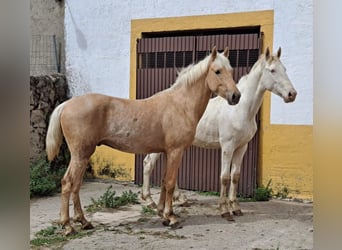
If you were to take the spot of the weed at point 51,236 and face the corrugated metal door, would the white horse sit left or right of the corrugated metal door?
right

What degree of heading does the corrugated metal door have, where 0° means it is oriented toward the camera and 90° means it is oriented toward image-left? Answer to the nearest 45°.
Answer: approximately 0°

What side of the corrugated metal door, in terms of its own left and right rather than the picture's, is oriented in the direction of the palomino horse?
front

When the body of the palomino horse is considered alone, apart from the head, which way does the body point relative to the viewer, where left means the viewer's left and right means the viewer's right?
facing to the right of the viewer

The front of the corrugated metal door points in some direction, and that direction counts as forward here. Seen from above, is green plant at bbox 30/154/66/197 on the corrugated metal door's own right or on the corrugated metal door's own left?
on the corrugated metal door's own right

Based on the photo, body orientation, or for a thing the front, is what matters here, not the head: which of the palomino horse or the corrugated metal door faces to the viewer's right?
the palomino horse

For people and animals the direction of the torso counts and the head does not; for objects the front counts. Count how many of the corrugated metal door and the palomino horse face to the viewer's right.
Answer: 1

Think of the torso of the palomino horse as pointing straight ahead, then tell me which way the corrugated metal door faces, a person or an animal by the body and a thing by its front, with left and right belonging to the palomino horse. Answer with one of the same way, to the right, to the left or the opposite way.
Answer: to the right

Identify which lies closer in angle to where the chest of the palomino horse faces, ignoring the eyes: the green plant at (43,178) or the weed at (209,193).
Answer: the weed

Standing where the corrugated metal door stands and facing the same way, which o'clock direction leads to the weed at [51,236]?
The weed is roughly at 1 o'clock from the corrugated metal door.

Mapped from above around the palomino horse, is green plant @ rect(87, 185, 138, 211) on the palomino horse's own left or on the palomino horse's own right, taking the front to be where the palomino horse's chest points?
on the palomino horse's own left
